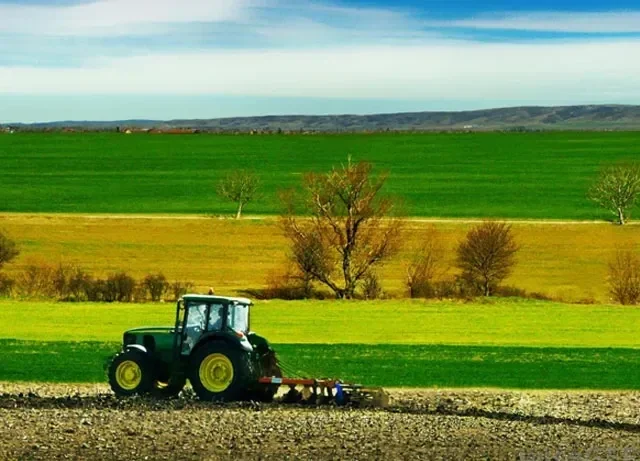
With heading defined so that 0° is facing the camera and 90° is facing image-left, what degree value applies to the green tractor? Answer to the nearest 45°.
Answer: approximately 135°
